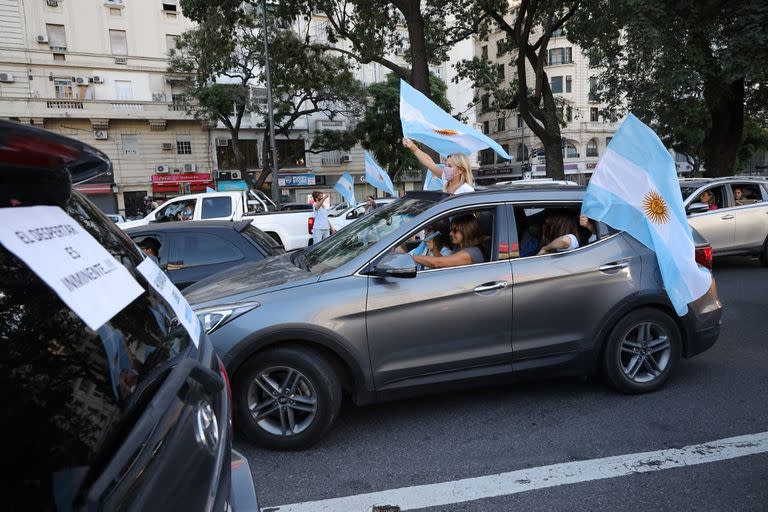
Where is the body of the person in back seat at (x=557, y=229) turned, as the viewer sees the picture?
to the viewer's left

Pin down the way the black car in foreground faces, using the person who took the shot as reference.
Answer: facing away from the viewer and to the left of the viewer

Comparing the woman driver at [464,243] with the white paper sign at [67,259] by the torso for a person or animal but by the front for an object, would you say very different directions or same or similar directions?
very different directions

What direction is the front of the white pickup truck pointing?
to the viewer's left

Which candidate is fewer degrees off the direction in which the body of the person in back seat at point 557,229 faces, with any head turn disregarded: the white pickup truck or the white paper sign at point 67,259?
the white pickup truck

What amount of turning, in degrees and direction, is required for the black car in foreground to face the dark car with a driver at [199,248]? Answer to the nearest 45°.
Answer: approximately 45° to its right

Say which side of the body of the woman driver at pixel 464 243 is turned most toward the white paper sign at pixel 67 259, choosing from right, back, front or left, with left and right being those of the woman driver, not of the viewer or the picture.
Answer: left

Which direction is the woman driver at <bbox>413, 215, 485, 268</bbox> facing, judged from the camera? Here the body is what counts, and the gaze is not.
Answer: to the viewer's left

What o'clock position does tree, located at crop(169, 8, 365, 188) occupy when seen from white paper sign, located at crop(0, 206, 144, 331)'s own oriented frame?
The tree is roughly at 8 o'clock from the white paper sign.

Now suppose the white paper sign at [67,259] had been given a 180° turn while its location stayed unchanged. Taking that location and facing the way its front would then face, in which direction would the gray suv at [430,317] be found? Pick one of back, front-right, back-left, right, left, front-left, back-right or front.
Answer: right

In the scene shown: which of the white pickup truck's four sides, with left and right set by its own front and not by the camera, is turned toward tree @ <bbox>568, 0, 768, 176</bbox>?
back

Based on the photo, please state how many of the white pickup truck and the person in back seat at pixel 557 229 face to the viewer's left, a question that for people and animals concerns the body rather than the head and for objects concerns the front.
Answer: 2
